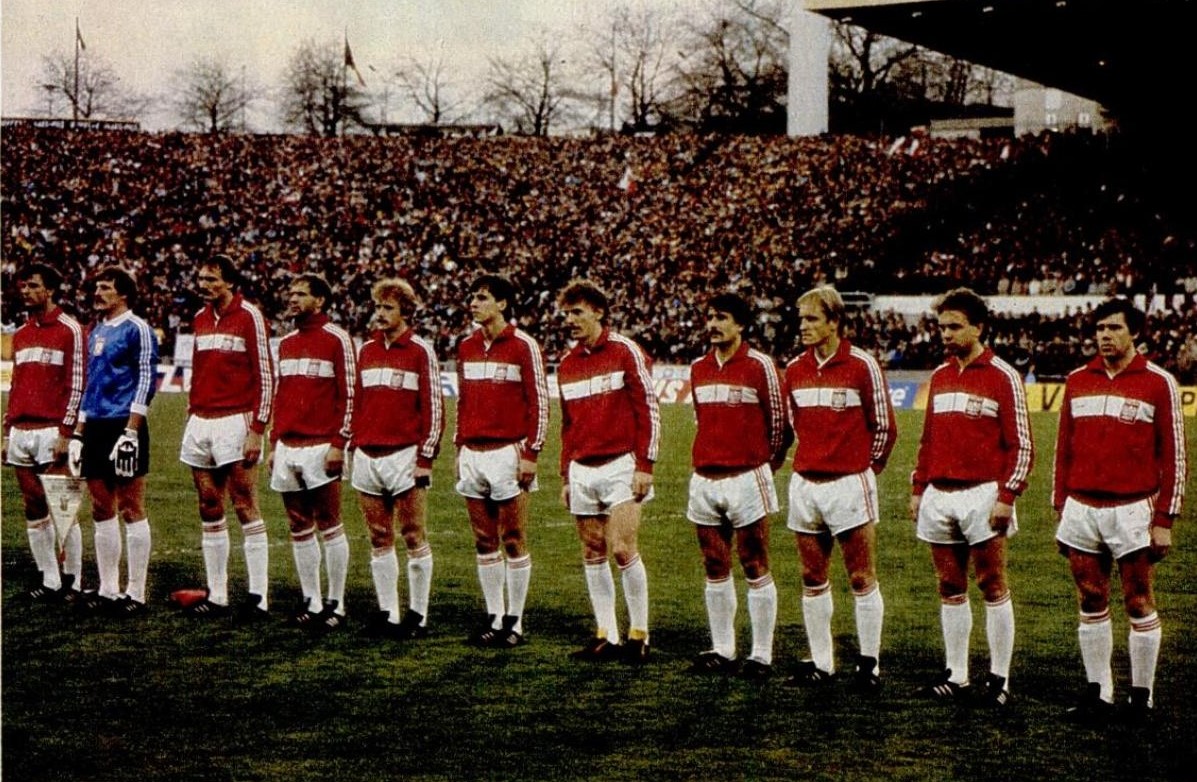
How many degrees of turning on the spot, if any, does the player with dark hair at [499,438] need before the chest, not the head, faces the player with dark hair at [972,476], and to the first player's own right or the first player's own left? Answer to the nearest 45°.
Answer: approximately 90° to the first player's own left

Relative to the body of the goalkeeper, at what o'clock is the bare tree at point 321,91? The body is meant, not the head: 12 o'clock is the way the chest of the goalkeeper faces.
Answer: The bare tree is roughly at 5 o'clock from the goalkeeper.

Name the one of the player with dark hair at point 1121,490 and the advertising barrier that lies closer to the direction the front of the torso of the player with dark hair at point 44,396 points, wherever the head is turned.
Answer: the player with dark hair

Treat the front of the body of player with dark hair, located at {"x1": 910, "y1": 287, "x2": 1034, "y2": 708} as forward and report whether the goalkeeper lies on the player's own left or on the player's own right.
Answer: on the player's own right

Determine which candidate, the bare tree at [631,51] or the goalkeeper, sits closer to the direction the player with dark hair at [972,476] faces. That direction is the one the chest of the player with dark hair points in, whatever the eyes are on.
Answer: the goalkeeper

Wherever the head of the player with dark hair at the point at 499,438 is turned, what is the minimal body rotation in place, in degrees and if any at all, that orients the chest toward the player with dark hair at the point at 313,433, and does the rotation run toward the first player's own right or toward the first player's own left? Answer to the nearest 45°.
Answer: approximately 90° to the first player's own right

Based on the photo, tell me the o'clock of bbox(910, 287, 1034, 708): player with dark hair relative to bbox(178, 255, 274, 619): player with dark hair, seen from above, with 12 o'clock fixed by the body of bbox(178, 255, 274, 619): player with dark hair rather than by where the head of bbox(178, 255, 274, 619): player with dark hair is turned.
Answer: bbox(910, 287, 1034, 708): player with dark hair is roughly at 9 o'clock from bbox(178, 255, 274, 619): player with dark hair.

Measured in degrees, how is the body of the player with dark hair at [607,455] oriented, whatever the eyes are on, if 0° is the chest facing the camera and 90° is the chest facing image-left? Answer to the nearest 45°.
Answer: approximately 45°

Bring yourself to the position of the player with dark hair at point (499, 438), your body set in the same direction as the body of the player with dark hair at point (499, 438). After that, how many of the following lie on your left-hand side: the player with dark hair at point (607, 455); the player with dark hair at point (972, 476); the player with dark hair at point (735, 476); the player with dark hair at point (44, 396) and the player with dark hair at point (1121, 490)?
4

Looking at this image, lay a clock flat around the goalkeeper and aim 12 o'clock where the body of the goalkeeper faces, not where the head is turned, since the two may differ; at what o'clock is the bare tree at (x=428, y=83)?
The bare tree is roughly at 5 o'clock from the goalkeeper.

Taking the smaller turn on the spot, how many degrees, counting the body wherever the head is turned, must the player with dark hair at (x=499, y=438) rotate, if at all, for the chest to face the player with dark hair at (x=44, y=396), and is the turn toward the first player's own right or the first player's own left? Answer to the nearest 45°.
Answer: approximately 90° to the first player's own right
